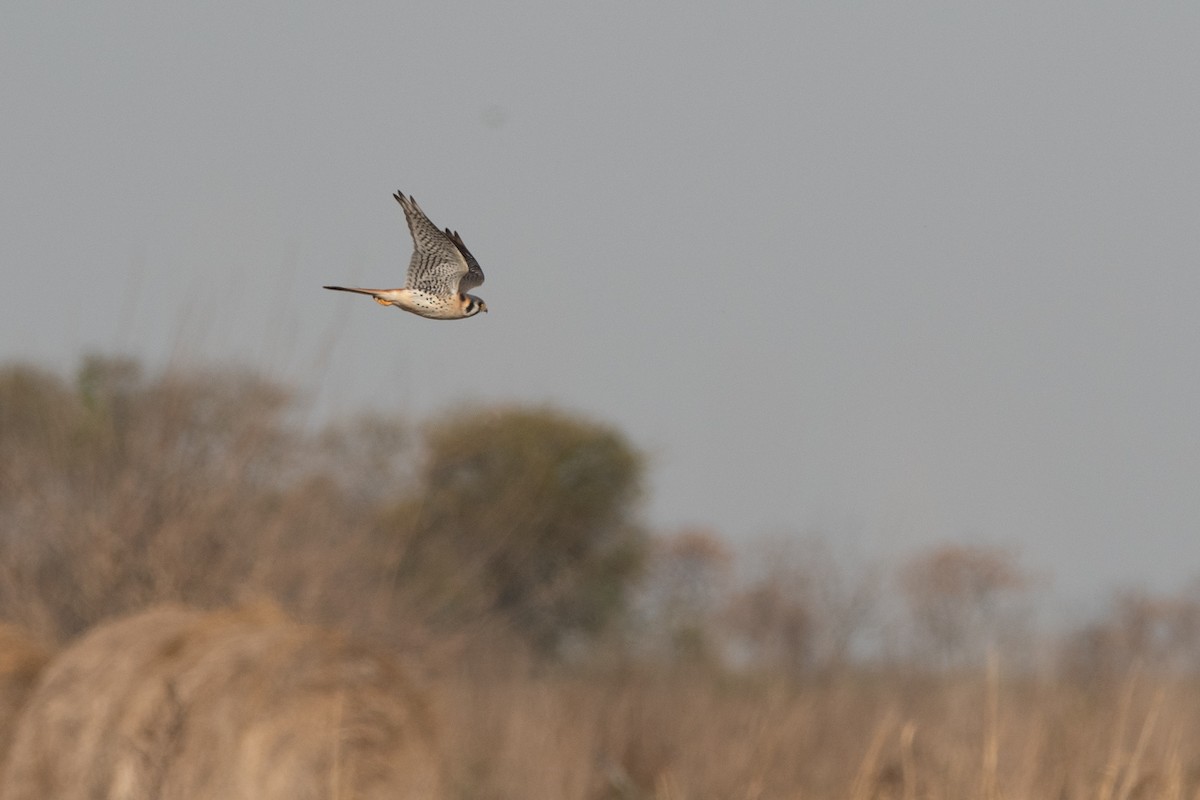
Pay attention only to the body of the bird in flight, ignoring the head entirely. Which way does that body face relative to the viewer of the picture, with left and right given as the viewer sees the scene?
facing to the right of the viewer
